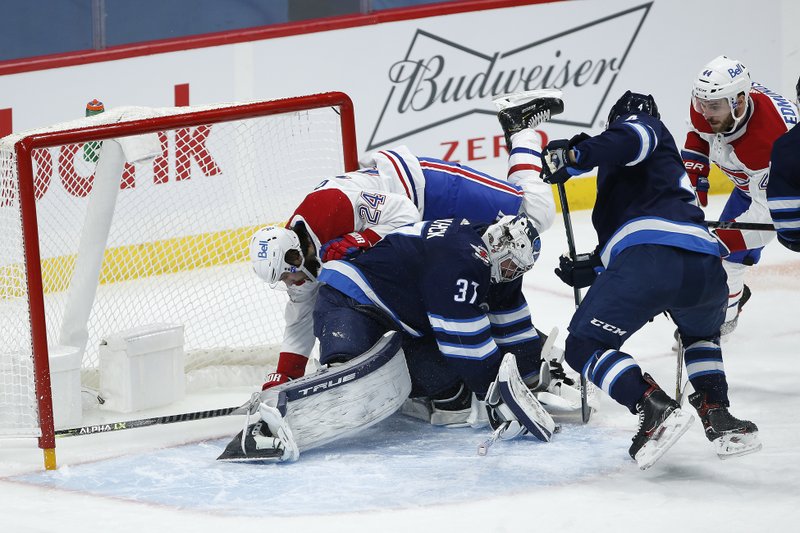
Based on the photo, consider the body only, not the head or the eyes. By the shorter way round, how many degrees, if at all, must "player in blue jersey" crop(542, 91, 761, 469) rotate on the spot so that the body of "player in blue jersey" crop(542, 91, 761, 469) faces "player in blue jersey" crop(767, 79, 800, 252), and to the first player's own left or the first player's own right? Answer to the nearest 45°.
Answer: approximately 90° to the first player's own right

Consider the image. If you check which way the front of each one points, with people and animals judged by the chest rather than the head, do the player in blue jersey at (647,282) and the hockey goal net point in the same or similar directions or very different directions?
very different directions

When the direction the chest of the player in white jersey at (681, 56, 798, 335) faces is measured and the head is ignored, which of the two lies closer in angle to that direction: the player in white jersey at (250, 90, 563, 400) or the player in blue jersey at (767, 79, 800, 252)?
the player in white jersey

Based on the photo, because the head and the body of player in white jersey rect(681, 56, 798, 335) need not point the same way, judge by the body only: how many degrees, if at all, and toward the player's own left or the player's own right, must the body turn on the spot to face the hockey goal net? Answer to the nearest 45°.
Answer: approximately 45° to the player's own right

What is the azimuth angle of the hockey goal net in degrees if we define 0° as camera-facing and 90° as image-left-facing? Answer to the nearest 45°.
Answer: approximately 315°

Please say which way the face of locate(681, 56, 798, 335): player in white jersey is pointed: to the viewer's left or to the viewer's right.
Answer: to the viewer's left

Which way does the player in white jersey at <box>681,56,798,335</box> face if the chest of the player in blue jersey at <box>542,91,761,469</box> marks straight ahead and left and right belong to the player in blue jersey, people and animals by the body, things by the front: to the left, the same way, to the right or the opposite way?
to the left

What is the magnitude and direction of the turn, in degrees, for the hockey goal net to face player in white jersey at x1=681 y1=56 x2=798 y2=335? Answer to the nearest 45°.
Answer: approximately 45° to its left

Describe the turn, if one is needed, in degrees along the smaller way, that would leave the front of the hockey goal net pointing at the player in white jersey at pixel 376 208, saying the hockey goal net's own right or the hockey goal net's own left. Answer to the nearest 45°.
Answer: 0° — it already faces them

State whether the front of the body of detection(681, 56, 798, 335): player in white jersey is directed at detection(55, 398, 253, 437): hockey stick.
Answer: yes
